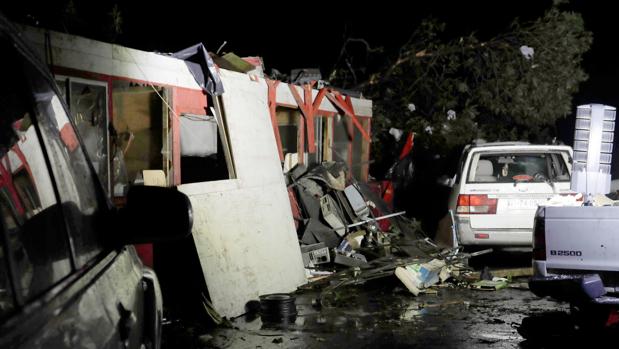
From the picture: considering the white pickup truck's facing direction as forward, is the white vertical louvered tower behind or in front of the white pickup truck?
in front

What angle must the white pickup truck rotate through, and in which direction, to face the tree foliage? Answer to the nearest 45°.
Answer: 0° — it already faces it

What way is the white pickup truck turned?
away from the camera

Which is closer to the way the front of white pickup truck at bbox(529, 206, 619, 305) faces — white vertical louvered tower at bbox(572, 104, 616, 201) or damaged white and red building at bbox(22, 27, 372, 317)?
the white vertical louvered tower

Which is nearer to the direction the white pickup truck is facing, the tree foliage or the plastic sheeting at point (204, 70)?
the tree foliage

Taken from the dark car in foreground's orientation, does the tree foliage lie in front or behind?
in front

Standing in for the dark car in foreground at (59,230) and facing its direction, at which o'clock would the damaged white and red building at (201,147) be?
The damaged white and red building is roughly at 11 o'clock from the dark car in foreground.

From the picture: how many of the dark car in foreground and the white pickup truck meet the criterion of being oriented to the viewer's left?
0
